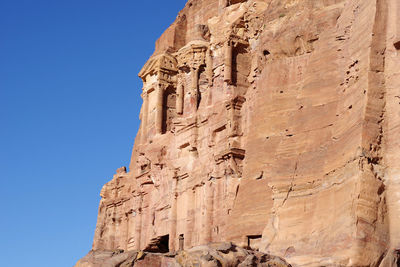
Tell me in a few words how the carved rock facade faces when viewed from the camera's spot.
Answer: facing the viewer and to the left of the viewer
